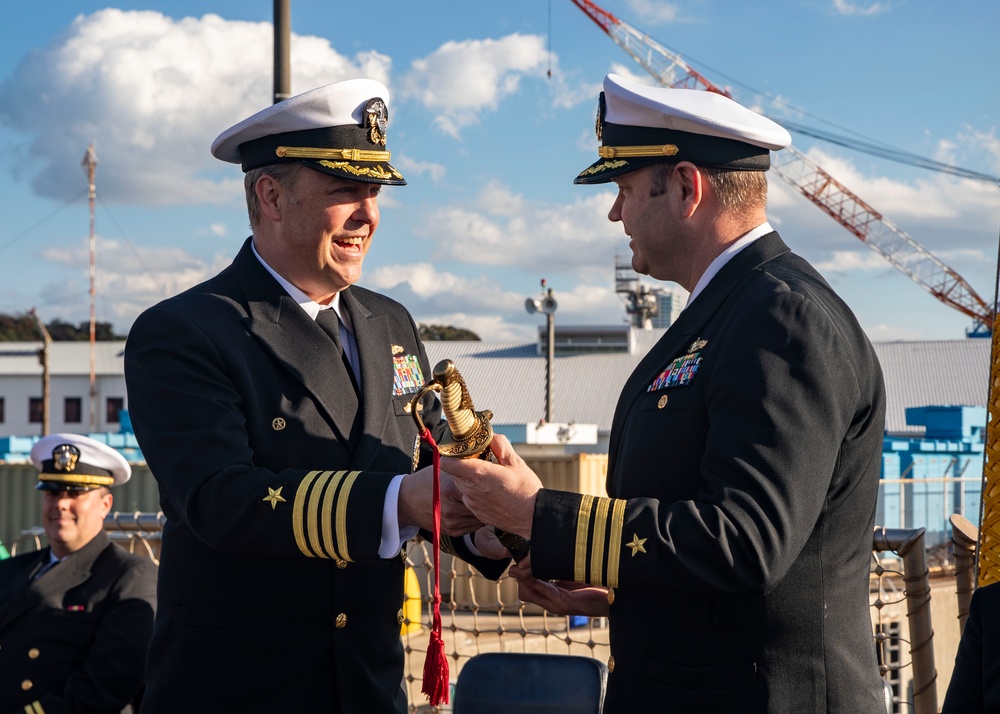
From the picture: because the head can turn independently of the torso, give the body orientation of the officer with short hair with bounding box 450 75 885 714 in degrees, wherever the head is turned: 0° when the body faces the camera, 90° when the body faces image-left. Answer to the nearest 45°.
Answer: approximately 90°

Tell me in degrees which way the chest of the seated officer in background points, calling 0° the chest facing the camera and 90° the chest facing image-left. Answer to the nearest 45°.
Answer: approximately 45°

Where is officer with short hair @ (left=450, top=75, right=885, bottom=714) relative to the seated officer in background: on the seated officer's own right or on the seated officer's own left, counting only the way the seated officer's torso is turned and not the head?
on the seated officer's own left

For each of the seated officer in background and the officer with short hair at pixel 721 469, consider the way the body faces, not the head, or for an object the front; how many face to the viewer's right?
0

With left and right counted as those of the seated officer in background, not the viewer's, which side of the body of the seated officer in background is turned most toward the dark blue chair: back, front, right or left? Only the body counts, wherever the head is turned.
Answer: left

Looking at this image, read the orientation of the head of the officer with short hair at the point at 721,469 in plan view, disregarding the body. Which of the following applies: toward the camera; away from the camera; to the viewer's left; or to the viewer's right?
to the viewer's left

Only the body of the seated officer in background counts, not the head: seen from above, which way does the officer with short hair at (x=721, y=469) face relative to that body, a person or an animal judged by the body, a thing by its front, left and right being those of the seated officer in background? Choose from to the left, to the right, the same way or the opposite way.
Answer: to the right
